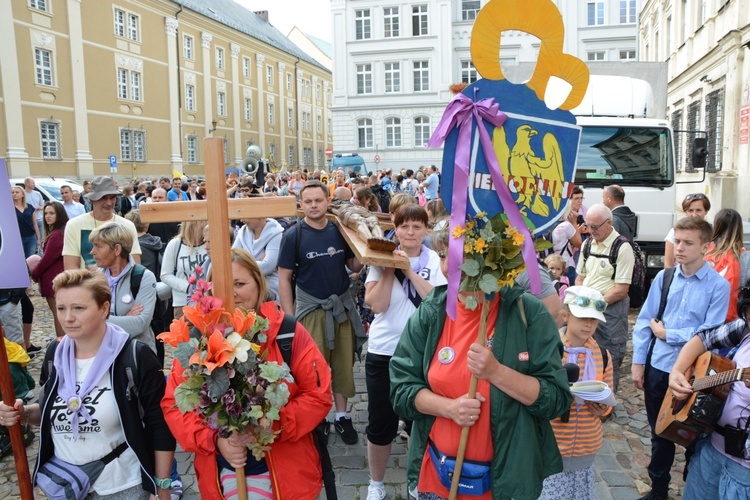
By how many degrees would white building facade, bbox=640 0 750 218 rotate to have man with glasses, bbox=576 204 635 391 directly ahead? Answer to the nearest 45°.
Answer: approximately 45° to its left

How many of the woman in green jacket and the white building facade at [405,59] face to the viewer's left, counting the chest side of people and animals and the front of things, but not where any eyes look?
0

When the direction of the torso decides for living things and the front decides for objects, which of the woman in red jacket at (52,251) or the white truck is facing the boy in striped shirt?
the white truck

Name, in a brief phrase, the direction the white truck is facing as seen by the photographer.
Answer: facing the viewer

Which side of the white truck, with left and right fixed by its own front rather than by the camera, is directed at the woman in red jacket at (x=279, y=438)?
front

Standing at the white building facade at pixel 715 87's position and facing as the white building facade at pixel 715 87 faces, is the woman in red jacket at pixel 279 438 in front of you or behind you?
in front

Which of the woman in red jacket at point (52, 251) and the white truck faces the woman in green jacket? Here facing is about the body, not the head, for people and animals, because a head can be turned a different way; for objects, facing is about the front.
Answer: the white truck

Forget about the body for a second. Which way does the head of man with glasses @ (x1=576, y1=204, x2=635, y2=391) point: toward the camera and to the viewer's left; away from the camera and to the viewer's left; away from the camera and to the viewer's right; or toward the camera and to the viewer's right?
toward the camera and to the viewer's left

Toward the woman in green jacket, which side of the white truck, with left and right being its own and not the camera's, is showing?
front

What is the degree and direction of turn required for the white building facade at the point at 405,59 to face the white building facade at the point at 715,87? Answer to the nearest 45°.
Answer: approximately 45° to its left

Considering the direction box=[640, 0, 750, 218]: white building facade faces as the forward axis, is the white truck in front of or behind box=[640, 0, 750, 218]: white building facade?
in front

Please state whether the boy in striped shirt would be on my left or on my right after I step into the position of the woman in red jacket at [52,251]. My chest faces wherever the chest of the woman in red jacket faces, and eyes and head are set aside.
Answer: on my left
